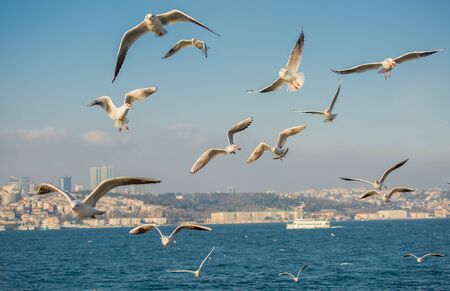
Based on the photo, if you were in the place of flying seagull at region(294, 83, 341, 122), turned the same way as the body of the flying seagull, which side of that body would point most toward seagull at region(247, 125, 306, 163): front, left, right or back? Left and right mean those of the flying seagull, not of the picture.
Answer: front

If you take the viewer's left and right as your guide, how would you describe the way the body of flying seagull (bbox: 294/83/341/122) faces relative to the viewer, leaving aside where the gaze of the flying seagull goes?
facing the viewer and to the left of the viewer

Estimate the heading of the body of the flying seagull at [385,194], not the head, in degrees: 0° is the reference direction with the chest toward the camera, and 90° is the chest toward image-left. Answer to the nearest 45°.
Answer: approximately 0°

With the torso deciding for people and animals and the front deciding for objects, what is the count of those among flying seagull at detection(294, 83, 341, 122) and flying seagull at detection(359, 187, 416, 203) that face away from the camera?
0

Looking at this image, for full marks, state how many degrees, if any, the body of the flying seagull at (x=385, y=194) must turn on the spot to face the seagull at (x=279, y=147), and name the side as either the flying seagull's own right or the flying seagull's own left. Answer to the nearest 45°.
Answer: approximately 45° to the flying seagull's own right
